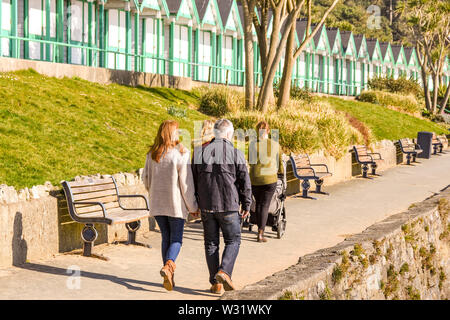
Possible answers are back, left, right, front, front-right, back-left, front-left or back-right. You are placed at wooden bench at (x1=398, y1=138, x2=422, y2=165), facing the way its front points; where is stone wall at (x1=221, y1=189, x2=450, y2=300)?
front-right

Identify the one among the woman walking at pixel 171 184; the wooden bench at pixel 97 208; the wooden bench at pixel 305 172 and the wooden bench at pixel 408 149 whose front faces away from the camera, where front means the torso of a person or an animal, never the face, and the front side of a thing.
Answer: the woman walking

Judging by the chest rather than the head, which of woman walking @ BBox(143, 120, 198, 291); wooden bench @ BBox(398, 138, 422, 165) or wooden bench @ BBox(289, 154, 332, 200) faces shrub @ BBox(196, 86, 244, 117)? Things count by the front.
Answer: the woman walking

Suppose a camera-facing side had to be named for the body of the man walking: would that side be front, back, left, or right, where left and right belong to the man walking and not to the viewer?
back

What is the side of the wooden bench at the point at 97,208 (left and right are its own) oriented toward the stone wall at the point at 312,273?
front

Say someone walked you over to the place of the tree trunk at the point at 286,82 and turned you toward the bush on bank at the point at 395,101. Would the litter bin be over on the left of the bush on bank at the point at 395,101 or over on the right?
right

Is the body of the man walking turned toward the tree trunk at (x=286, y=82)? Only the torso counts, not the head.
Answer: yes

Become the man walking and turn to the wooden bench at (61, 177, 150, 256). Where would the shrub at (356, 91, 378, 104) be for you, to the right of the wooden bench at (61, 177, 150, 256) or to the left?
right

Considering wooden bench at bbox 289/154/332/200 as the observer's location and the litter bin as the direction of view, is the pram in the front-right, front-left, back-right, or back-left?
back-right

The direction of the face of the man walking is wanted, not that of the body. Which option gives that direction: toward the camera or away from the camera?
away from the camera

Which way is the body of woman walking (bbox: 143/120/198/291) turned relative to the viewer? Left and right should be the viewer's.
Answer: facing away from the viewer

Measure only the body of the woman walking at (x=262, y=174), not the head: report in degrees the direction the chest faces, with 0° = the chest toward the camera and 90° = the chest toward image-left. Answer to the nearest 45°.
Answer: approximately 180°

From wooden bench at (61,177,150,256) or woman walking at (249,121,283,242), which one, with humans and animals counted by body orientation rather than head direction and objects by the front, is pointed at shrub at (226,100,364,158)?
the woman walking

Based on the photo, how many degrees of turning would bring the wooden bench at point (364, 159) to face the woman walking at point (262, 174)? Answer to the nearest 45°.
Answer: approximately 45° to its right

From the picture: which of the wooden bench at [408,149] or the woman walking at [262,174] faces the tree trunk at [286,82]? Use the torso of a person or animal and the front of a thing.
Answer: the woman walking

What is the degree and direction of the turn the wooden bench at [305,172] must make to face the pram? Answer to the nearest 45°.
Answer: approximately 45° to its right

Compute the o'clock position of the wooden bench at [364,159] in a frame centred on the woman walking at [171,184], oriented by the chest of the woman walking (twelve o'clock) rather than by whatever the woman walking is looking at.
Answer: The wooden bench is roughly at 1 o'clock from the woman walking.

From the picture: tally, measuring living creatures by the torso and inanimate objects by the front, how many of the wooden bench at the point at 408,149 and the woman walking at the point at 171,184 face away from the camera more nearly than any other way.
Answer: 1

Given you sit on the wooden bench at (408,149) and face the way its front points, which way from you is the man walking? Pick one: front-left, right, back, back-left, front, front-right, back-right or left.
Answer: front-right

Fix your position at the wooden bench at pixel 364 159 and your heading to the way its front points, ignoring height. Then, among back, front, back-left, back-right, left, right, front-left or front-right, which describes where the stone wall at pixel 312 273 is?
front-right
